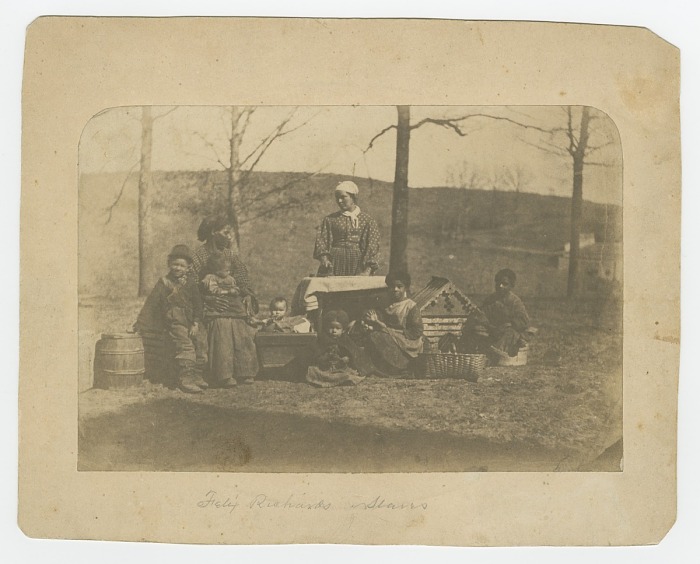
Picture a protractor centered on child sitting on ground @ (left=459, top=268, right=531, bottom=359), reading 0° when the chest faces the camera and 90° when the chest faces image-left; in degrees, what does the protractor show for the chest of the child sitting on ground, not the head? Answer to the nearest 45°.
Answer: approximately 45°
